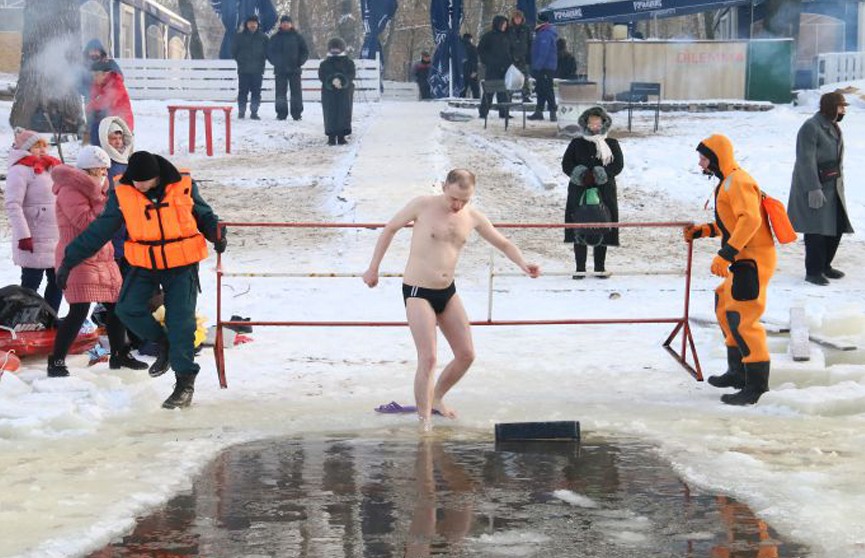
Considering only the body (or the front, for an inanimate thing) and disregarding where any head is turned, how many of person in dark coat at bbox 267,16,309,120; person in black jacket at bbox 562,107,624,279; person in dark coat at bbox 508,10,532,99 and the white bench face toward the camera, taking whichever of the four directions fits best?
4

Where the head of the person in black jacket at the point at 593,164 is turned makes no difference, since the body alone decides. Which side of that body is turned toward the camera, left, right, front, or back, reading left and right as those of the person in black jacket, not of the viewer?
front

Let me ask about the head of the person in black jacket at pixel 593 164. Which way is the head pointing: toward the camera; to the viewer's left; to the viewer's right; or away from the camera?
toward the camera

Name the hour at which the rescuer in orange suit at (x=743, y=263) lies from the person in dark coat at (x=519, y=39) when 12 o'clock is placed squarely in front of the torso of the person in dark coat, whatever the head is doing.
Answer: The rescuer in orange suit is roughly at 12 o'clock from the person in dark coat.

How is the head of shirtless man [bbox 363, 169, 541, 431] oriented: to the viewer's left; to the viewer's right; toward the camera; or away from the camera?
toward the camera

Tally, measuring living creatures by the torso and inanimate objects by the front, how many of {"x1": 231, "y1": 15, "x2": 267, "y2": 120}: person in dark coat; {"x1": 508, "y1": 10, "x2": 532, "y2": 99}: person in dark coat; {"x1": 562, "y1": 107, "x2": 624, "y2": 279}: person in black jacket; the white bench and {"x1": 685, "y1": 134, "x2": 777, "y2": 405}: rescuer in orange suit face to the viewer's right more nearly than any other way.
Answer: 0

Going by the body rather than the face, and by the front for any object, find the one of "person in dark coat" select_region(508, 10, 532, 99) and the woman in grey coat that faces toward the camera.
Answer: the person in dark coat

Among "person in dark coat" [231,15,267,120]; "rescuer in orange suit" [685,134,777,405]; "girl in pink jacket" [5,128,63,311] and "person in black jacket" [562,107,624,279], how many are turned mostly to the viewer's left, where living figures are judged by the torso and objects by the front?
1

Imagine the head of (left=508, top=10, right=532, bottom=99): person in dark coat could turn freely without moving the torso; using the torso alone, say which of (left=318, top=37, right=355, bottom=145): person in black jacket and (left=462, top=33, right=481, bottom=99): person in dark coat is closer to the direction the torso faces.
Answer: the person in black jacket

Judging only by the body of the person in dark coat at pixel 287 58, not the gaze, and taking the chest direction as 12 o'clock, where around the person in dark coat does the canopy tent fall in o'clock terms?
The canopy tent is roughly at 8 o'clock from the person in dark coat.

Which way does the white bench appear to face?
toward the camera

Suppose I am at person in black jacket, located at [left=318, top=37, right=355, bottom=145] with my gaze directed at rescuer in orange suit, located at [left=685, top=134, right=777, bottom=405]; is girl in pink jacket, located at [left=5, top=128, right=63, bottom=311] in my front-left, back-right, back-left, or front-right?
front-right

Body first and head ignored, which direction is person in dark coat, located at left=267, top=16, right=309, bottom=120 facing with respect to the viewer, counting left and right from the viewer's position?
facing the viewer

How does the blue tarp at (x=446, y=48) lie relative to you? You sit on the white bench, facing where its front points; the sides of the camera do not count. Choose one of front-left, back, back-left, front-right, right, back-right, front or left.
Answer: left
